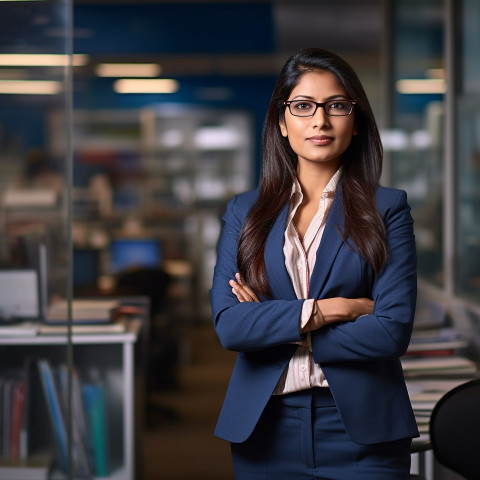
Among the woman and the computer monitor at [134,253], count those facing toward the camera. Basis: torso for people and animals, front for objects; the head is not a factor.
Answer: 2

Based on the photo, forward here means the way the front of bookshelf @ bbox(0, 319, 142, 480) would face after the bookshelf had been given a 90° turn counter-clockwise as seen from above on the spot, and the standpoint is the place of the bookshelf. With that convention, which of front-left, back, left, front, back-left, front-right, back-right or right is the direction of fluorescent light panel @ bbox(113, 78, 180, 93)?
left

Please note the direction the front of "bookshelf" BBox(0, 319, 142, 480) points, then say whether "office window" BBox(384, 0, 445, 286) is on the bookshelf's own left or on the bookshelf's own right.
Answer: on the bookshelf's own left

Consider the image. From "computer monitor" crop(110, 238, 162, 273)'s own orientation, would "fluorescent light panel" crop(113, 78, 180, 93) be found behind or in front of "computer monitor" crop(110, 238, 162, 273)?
behind

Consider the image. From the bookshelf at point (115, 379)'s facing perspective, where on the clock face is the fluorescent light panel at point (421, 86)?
The fluorescent light panel is roughly at 8 o'clock from the bookshelf.

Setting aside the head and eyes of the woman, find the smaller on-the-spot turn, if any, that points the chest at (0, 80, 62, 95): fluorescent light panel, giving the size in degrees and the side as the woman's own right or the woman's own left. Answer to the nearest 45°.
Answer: approximately 135° to the woman's own right

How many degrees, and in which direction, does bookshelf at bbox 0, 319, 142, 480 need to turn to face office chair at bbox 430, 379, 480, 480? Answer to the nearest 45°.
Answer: approximately 45° to its left

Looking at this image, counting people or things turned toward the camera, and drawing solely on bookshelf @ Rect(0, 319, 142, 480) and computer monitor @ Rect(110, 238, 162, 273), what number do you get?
2

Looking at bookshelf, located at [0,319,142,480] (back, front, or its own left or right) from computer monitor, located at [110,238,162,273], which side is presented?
back
